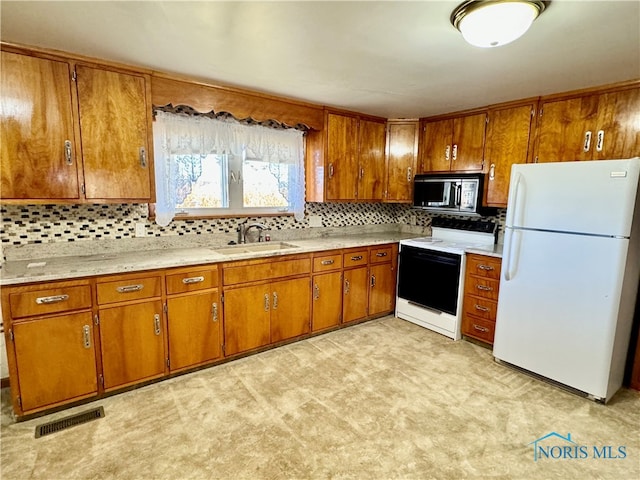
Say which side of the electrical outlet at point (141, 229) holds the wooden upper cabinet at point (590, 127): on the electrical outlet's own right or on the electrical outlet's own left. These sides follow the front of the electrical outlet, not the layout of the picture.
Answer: on the electrical outlet's own left

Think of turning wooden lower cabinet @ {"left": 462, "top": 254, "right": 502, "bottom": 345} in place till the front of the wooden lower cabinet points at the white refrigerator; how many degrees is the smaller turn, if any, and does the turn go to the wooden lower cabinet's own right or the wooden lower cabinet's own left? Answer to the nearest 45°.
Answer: approximately 90° to the wooden lower cabinet's own left

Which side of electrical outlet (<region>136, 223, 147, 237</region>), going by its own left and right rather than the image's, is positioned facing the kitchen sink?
left

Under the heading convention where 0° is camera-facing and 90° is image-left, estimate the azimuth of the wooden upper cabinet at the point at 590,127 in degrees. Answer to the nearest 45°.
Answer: approximately 45°

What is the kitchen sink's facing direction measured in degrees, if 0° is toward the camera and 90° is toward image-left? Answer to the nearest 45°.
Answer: approximately 315°
